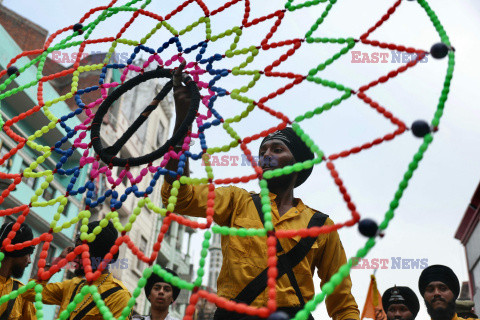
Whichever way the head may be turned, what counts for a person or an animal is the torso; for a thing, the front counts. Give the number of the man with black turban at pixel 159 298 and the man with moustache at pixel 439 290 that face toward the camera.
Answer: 2

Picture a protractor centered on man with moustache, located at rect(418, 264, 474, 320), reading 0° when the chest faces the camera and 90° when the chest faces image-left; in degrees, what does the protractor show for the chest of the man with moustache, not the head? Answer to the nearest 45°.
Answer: approximately 0°

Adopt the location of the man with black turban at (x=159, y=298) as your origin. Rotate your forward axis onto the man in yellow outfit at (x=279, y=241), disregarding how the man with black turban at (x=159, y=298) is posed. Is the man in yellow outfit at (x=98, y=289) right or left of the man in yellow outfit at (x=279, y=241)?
right

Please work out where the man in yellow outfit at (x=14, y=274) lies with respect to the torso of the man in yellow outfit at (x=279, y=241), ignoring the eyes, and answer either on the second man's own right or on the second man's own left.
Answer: on the second man's own right

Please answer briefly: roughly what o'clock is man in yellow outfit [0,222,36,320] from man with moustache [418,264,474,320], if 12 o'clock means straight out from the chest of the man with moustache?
The man in yellow outfit is roughly at 2 o'clock from the man with moustache.

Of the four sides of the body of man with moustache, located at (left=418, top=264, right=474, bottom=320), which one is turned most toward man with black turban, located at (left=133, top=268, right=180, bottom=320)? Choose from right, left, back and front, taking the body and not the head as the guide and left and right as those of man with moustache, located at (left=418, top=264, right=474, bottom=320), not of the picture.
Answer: right
